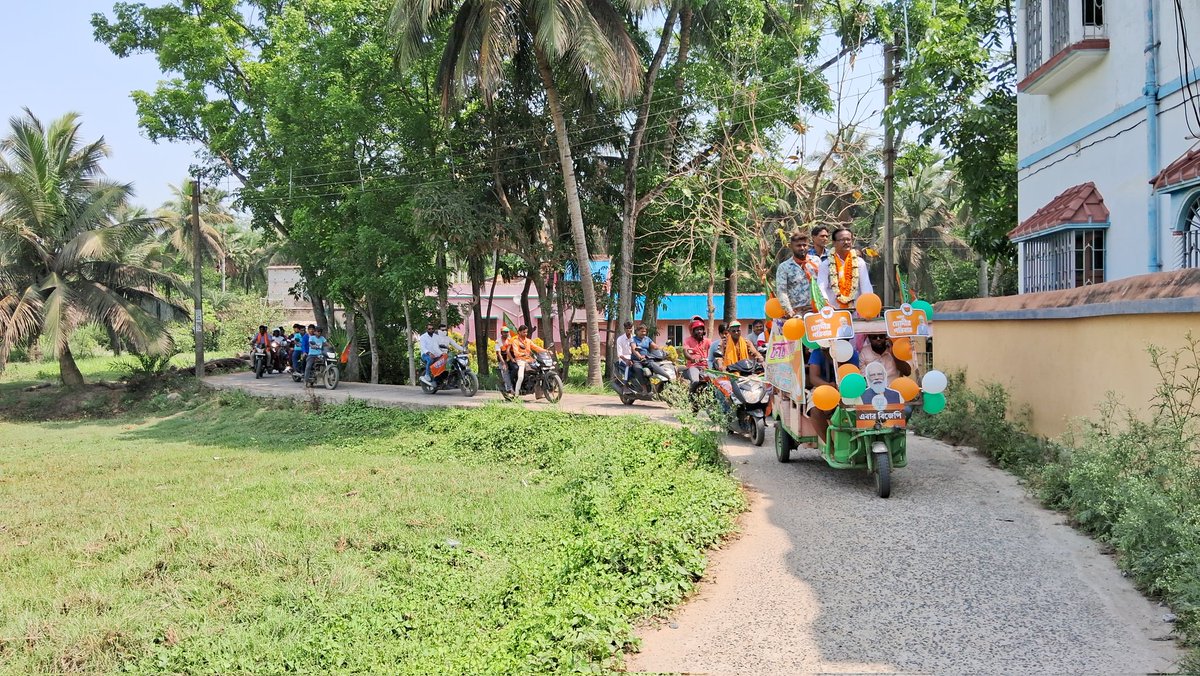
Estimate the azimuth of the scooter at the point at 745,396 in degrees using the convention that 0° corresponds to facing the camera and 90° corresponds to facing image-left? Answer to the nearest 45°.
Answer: approximately 315°

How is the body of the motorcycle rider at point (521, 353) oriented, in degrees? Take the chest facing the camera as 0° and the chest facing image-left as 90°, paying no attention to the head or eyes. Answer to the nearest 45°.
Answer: approximately 315°

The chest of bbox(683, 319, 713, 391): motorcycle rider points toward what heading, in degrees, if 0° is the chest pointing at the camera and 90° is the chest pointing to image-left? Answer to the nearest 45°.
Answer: approximately 315°

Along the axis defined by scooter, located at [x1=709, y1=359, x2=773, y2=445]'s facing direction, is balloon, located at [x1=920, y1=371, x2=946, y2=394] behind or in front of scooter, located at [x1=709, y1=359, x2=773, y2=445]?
in front

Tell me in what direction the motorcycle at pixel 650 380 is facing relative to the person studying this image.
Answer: facing to the right of the viewer
